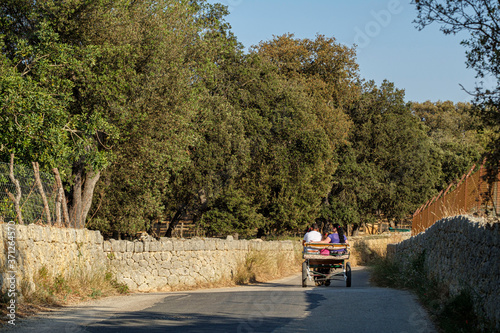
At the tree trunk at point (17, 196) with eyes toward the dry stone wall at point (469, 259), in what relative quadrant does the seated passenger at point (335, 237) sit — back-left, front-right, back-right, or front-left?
front-left

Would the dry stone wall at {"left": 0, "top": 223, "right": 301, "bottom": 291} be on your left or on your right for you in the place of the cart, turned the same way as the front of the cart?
on your left

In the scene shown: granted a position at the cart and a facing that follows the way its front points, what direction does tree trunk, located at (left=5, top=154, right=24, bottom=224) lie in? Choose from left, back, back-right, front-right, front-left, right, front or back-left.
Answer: back-left

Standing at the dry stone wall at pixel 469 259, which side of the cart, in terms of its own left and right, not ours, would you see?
back

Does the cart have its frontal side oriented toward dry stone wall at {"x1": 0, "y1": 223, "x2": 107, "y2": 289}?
no

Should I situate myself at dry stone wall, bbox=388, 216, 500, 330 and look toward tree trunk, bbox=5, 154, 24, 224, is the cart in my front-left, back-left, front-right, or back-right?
front-right

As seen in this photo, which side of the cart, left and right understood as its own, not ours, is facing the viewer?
back

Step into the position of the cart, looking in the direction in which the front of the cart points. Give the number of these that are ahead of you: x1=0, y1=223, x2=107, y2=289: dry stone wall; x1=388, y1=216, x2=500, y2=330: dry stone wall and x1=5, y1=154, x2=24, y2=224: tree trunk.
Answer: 0
